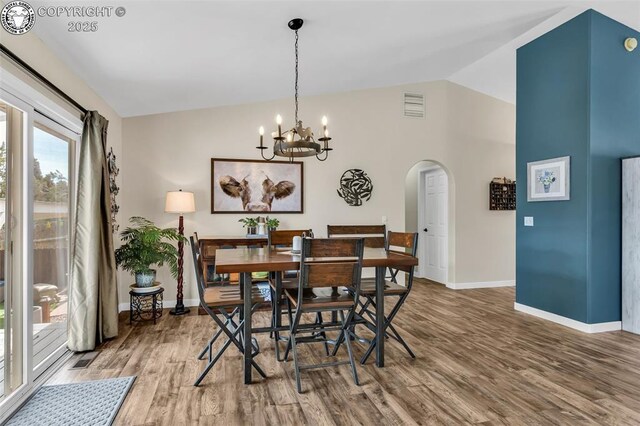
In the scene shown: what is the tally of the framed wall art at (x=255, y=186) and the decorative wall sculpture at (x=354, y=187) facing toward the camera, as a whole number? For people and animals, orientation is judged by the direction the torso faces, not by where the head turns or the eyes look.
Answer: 2

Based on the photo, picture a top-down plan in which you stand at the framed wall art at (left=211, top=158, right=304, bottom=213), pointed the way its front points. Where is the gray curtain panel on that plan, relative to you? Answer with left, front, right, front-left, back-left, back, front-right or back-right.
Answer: front-right

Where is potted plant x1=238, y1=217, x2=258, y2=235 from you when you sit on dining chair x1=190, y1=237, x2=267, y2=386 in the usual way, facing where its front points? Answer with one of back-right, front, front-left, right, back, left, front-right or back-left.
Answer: left

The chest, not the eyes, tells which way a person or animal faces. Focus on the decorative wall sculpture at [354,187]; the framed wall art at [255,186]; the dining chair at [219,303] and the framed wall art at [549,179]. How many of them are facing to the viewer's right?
1

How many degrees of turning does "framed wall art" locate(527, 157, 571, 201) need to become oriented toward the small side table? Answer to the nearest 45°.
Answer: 0° — it already faces it

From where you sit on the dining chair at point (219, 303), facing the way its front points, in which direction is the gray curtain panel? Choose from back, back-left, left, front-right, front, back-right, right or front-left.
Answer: back-left

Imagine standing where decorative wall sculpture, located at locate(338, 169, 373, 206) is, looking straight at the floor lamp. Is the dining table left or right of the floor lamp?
left

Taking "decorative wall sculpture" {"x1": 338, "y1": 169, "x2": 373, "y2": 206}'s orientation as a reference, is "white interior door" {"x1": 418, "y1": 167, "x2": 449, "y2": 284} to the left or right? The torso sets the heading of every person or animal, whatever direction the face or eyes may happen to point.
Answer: on its left

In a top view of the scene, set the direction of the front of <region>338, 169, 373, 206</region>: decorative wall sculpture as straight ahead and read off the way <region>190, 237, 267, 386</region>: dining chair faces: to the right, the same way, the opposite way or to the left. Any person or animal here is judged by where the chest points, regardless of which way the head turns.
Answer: to the left

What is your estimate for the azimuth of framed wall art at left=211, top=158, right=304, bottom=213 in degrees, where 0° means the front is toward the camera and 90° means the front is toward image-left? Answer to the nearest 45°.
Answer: approximately 0°

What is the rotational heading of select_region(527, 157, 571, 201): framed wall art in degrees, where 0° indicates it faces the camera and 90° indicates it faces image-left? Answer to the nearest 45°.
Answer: approximately 45°

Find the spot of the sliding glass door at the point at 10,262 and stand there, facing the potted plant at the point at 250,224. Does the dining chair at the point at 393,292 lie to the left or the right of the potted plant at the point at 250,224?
right

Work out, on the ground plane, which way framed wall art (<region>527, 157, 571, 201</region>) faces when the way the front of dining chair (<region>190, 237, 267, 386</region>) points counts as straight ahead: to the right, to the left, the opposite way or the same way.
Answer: the opposite way

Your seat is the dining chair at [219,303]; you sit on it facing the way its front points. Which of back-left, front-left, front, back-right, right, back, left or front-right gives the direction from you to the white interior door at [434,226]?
front-left

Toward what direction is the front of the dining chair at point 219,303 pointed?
to the viewer's right

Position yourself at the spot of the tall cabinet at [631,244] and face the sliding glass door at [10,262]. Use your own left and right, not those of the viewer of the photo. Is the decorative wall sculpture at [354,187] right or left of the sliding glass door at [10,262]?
right
